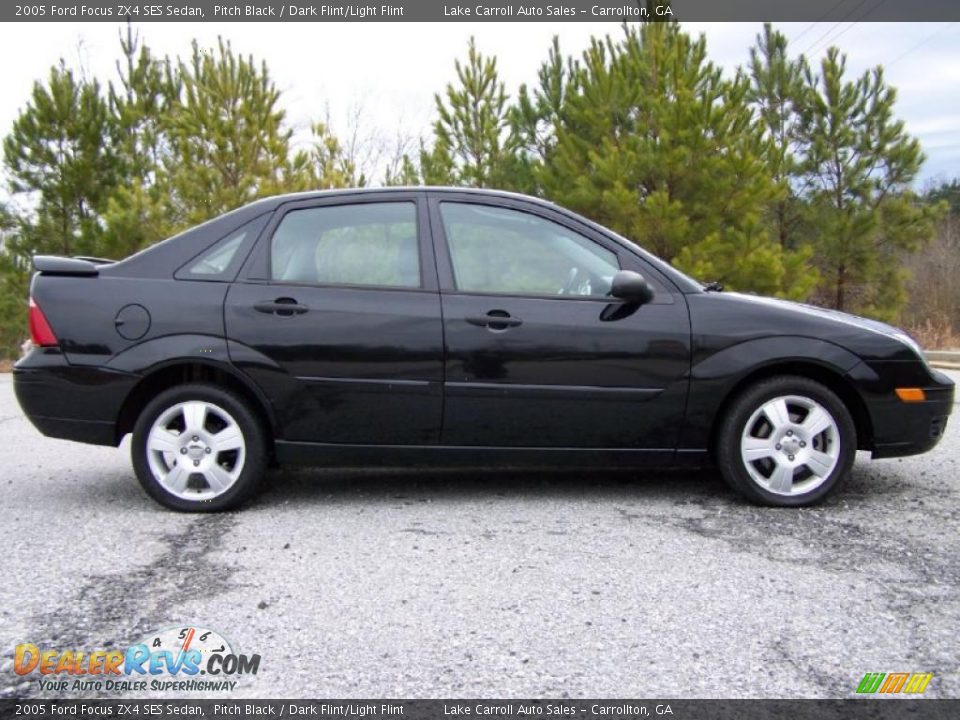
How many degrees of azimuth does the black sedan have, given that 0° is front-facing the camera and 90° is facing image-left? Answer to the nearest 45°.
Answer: approximately 270°

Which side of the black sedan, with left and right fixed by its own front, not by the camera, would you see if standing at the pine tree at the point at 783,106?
left

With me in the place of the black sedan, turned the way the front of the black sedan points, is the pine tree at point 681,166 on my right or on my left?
on my left

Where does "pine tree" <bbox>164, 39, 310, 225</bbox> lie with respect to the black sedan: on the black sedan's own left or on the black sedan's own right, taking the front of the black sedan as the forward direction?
on the black sedan's own left

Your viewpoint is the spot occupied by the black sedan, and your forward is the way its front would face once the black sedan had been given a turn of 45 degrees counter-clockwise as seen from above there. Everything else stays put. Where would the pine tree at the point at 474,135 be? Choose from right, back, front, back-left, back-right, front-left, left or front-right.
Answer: front-left

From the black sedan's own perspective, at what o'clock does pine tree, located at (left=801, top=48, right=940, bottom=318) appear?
The pine tree is roughly at 10 o'clock from the black sedan.

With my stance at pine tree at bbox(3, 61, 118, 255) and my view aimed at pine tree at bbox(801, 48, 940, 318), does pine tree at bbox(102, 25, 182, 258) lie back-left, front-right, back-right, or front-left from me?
front-left

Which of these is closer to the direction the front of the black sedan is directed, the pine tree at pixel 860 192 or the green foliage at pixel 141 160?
the pine tree
